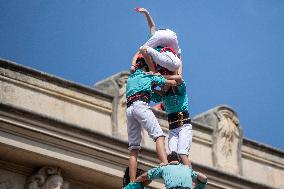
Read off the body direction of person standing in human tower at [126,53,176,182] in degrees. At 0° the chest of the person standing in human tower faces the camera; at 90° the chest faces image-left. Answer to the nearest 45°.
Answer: approximately 225°

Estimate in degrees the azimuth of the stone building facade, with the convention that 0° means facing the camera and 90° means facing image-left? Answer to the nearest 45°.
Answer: approximately 315°

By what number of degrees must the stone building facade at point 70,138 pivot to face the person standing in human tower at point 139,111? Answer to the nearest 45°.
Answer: approximately 45° to its right
